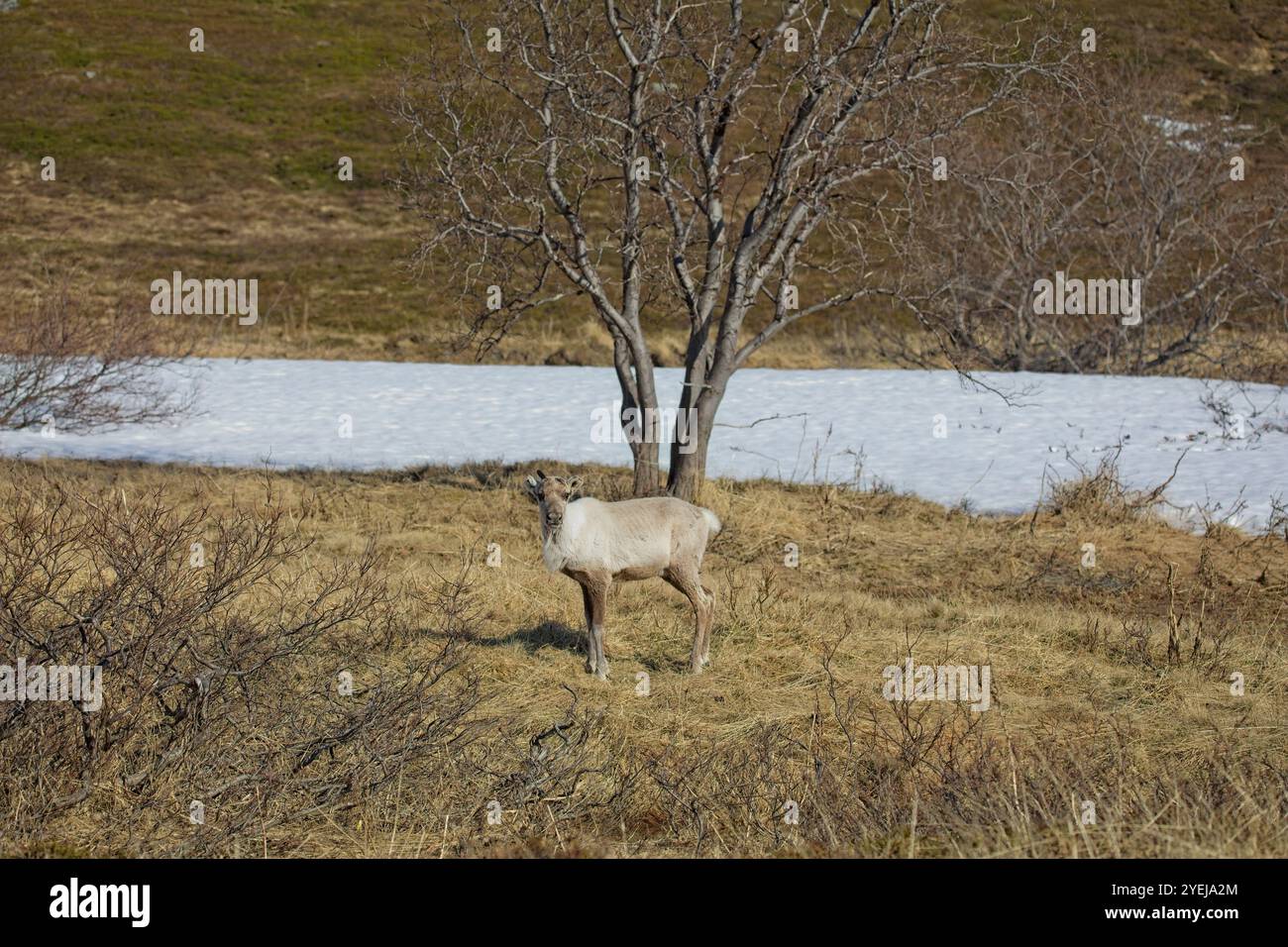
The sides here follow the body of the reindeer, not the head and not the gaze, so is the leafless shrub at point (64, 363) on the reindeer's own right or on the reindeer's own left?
on the reindeer's own right

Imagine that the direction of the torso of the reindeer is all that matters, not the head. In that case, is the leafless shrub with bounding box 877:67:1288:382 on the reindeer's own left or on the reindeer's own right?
on the reindeer's own right

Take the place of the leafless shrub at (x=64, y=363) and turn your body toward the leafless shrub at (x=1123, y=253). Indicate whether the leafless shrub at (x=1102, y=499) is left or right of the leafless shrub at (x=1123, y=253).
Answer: right

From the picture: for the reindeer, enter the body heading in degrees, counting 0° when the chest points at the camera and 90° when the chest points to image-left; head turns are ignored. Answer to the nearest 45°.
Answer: approximately 90°

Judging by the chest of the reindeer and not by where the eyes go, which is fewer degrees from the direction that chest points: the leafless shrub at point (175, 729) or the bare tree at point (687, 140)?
the leafless shrub

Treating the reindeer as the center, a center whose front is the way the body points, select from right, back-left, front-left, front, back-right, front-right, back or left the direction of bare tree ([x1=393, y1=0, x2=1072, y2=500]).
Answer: right

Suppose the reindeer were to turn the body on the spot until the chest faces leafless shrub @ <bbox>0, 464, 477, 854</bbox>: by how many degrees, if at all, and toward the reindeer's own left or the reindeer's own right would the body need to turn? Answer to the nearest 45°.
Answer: approximately 45° to the reindeer's own left

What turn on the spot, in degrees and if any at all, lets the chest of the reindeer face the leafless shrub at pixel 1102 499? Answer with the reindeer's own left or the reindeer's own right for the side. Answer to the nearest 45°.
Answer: approximately 135° to the reindeer's own right
